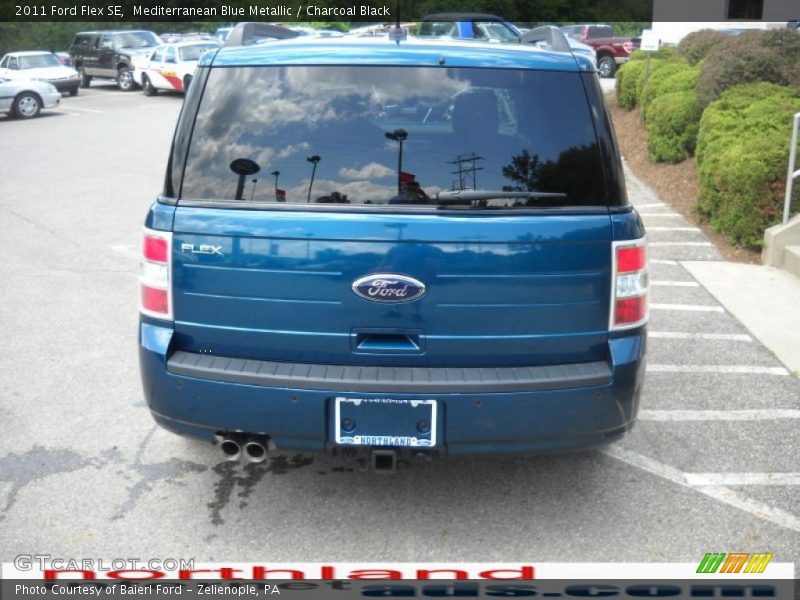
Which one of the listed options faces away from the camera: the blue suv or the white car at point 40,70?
the blue suv

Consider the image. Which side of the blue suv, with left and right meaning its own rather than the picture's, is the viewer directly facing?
back

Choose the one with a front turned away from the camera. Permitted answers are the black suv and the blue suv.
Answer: the blue suv

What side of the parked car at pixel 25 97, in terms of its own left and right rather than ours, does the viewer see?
right
